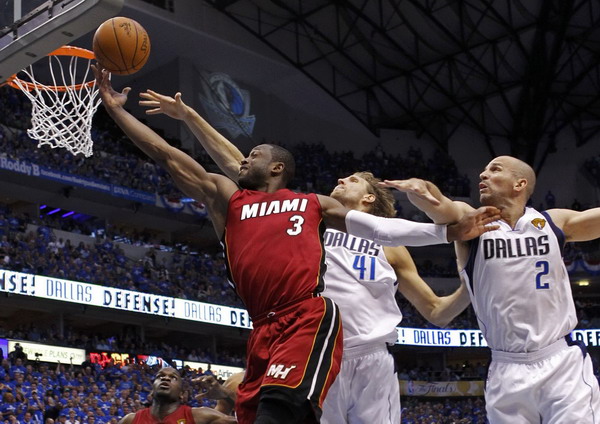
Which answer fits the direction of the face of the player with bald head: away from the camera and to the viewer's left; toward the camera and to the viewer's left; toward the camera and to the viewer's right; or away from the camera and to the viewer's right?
toward the camera and to the viewer's left

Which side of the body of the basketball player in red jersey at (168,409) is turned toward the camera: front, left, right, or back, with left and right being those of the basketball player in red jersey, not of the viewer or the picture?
front
